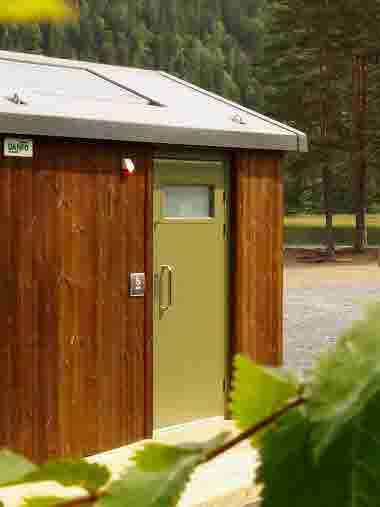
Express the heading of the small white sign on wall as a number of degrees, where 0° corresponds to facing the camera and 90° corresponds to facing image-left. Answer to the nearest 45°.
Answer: approximately 315°

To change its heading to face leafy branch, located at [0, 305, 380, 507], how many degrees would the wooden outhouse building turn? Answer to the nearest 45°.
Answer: approximately 45° to its right

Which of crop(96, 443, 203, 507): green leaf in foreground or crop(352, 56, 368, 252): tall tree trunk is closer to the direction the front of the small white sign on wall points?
the green leaf in foreground
